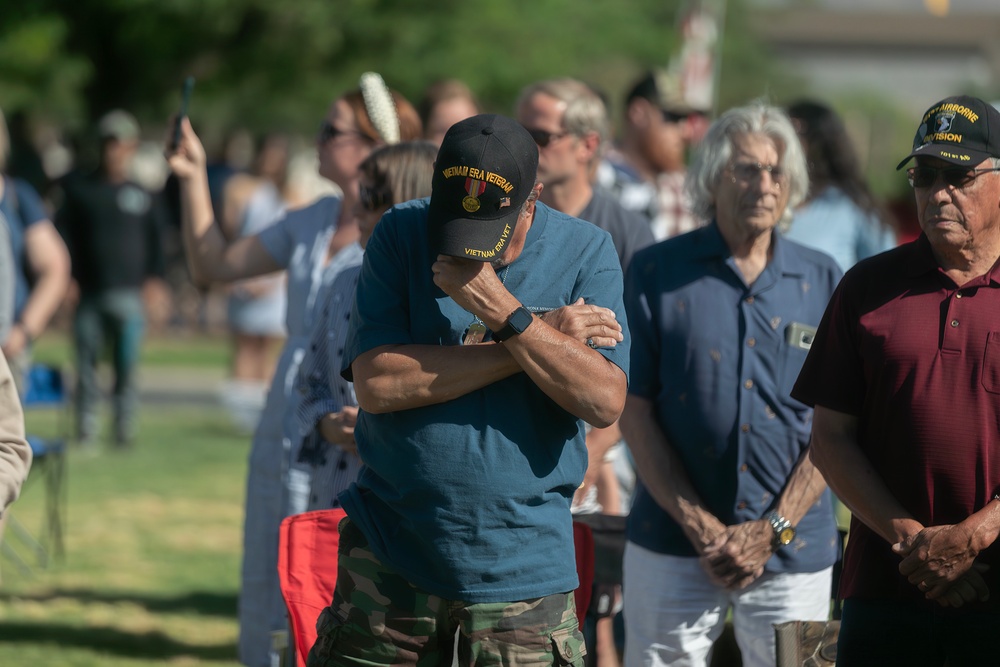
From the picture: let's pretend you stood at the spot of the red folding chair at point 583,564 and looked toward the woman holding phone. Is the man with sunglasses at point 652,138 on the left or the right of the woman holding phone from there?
right

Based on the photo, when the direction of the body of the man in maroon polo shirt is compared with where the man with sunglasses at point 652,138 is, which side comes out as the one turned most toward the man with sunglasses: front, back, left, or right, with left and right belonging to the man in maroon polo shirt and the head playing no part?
back

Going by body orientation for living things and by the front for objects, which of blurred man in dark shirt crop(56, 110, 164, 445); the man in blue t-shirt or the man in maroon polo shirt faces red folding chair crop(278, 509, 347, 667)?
the blurred man in dark shirt

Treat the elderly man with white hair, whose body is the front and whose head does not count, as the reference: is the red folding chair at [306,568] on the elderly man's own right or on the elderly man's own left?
on the elderly man's own right
